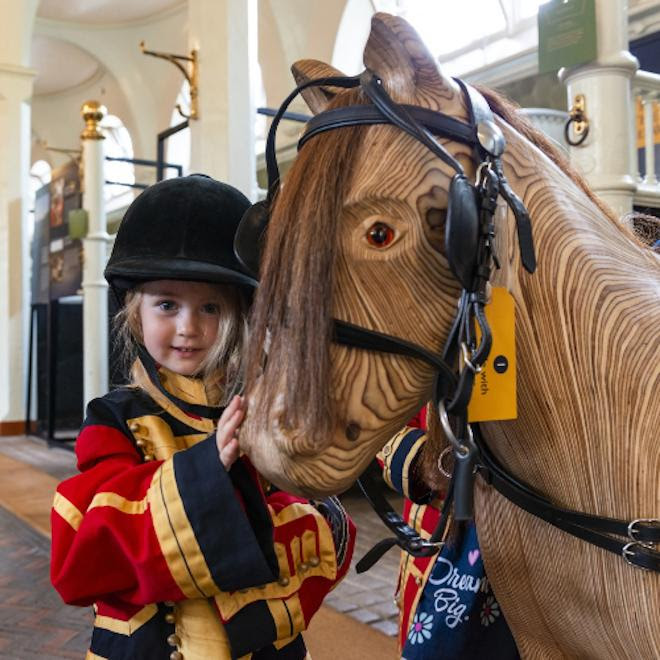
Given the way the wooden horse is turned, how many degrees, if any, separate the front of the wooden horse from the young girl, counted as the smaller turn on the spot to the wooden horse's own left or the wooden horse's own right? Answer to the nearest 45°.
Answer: approximately 90° to the wooden horse's own right

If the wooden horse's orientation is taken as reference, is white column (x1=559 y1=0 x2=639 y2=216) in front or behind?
behind

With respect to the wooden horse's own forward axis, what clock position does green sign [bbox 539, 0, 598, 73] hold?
The green sign is roughly at 5 o'clock from the wooden horse.

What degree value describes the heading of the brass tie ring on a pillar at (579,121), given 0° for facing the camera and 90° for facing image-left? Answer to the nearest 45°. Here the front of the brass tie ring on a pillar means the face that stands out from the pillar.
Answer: approximately 45°

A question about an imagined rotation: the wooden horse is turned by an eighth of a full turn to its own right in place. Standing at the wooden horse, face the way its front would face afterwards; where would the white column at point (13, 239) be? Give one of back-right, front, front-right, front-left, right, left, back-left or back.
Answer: front-right

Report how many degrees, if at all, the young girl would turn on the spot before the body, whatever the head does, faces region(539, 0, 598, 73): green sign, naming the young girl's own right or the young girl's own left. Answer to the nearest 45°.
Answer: approximately 135° to the young girl's own left
